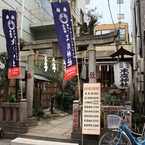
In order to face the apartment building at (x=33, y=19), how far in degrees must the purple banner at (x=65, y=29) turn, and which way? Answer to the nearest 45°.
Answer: approximately 180°

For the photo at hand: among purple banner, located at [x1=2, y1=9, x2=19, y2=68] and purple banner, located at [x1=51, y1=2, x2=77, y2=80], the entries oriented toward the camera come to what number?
2

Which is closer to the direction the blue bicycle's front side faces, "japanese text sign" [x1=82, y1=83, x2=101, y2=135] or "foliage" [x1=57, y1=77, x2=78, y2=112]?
the japanese text sign

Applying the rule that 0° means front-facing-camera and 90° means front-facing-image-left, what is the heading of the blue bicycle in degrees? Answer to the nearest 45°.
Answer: approximately 90°

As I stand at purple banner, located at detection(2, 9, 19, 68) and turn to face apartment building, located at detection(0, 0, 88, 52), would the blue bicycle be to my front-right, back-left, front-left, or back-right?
back-right

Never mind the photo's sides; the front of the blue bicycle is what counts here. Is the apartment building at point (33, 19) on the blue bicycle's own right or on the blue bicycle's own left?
on the blue bicycle's own right
